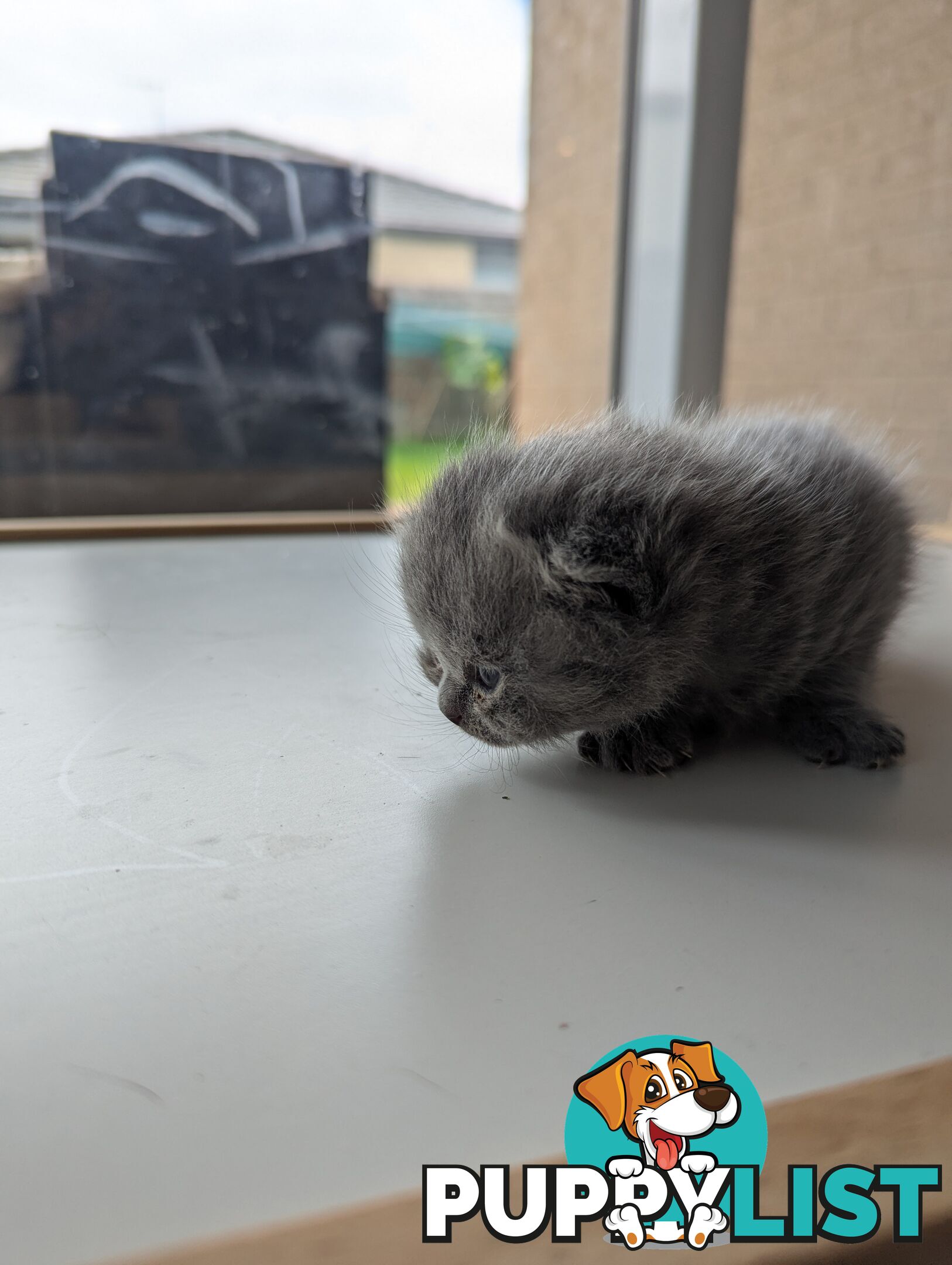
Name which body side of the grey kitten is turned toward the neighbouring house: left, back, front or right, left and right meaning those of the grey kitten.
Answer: right

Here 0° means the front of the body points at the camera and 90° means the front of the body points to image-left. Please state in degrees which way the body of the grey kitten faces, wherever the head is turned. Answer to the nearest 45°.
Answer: approximately 90°
